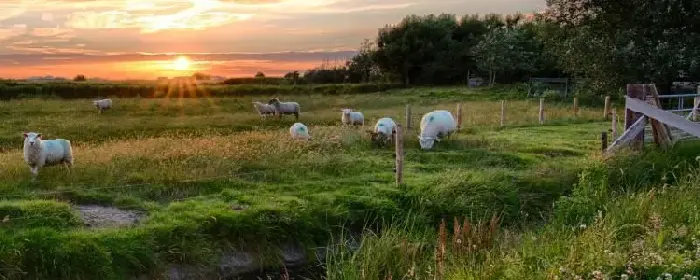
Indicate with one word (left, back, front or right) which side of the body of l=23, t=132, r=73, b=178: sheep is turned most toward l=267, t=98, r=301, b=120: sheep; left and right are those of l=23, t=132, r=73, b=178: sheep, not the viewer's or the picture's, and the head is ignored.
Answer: back

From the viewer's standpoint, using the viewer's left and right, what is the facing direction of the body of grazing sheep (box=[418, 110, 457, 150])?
facing the viewer and to the left of the viewer

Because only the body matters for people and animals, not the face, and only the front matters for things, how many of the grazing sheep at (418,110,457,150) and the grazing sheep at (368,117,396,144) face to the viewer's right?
0

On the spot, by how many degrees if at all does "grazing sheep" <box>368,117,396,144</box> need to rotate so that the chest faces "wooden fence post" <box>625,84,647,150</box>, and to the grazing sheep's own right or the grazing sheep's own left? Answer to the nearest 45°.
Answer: approximately 90° to the grazing sheep's own left

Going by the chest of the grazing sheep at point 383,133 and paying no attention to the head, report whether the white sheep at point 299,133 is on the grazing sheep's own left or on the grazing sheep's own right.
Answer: on the grazing sheep's own right

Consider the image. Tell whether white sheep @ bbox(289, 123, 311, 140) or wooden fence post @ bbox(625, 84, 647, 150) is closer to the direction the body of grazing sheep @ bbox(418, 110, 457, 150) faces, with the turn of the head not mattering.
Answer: the white sheep

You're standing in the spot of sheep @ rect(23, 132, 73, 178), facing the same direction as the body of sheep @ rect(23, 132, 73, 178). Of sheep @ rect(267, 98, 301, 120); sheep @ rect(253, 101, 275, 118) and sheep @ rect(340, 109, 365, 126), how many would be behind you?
3

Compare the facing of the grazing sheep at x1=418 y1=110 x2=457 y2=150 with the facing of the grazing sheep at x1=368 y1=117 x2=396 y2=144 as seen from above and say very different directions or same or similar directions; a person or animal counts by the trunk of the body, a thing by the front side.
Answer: same or similar directions

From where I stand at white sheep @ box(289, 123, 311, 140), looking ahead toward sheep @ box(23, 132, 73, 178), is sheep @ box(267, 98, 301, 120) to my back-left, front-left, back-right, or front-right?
back-right

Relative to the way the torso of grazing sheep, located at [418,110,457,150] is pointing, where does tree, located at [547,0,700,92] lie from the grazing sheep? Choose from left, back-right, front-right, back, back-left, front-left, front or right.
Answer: back

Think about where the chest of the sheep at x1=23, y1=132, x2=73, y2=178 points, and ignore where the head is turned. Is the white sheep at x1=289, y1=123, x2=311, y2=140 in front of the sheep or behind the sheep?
behind

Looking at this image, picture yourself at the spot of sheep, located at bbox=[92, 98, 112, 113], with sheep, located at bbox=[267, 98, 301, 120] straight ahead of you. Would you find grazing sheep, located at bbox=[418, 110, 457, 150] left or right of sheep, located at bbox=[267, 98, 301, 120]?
right

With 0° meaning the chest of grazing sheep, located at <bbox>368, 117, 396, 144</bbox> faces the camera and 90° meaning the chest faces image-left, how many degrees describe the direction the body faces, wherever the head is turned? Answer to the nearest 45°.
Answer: approximately 45°

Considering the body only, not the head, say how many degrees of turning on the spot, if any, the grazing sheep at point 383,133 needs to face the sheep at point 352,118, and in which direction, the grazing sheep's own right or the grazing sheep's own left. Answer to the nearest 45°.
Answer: approximately 135° to the grazing sheep's own right

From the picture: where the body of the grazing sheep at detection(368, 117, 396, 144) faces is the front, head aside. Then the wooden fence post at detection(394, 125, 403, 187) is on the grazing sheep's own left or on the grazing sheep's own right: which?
on the grazing sheep's own left

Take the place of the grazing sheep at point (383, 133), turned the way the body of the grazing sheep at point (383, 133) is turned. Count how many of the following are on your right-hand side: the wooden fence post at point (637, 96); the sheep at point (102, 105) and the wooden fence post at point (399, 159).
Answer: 1
